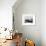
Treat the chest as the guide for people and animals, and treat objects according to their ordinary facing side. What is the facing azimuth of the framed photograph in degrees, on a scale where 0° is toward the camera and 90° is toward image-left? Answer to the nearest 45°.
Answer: approximately 0°
